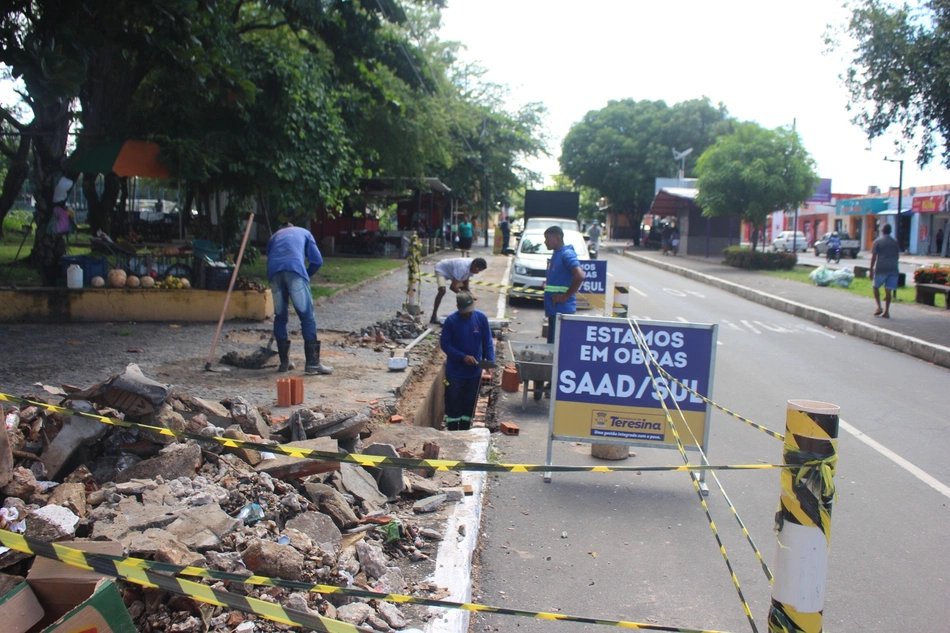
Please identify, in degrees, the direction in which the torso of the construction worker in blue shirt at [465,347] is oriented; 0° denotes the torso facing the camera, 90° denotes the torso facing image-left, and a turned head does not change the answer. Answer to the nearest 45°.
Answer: approximately 0°

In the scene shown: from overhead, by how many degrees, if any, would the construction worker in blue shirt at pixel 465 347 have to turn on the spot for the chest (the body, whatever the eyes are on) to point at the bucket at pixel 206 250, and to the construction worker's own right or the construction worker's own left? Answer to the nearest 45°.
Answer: approximately 135° to the construction worker's own right

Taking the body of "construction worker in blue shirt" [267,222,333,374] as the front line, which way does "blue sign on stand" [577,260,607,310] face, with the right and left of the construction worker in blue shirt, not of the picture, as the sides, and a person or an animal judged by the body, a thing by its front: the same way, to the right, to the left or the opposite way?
the opposite way

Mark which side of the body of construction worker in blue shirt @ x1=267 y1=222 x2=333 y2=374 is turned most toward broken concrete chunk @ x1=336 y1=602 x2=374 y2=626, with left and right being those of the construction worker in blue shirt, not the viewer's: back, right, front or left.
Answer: back

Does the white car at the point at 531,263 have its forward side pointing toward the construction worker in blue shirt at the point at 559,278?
yes

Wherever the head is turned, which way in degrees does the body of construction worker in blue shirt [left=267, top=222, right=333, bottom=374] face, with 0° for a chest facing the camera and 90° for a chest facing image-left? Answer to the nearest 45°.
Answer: approximately 180°

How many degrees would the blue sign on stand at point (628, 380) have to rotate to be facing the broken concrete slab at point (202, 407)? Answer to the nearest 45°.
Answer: approximately 90° to its right

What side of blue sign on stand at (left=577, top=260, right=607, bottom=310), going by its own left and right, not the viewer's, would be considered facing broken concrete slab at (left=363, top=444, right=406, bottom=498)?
front

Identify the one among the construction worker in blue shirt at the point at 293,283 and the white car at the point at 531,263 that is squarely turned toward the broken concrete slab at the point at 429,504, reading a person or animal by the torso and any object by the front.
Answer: the white car
